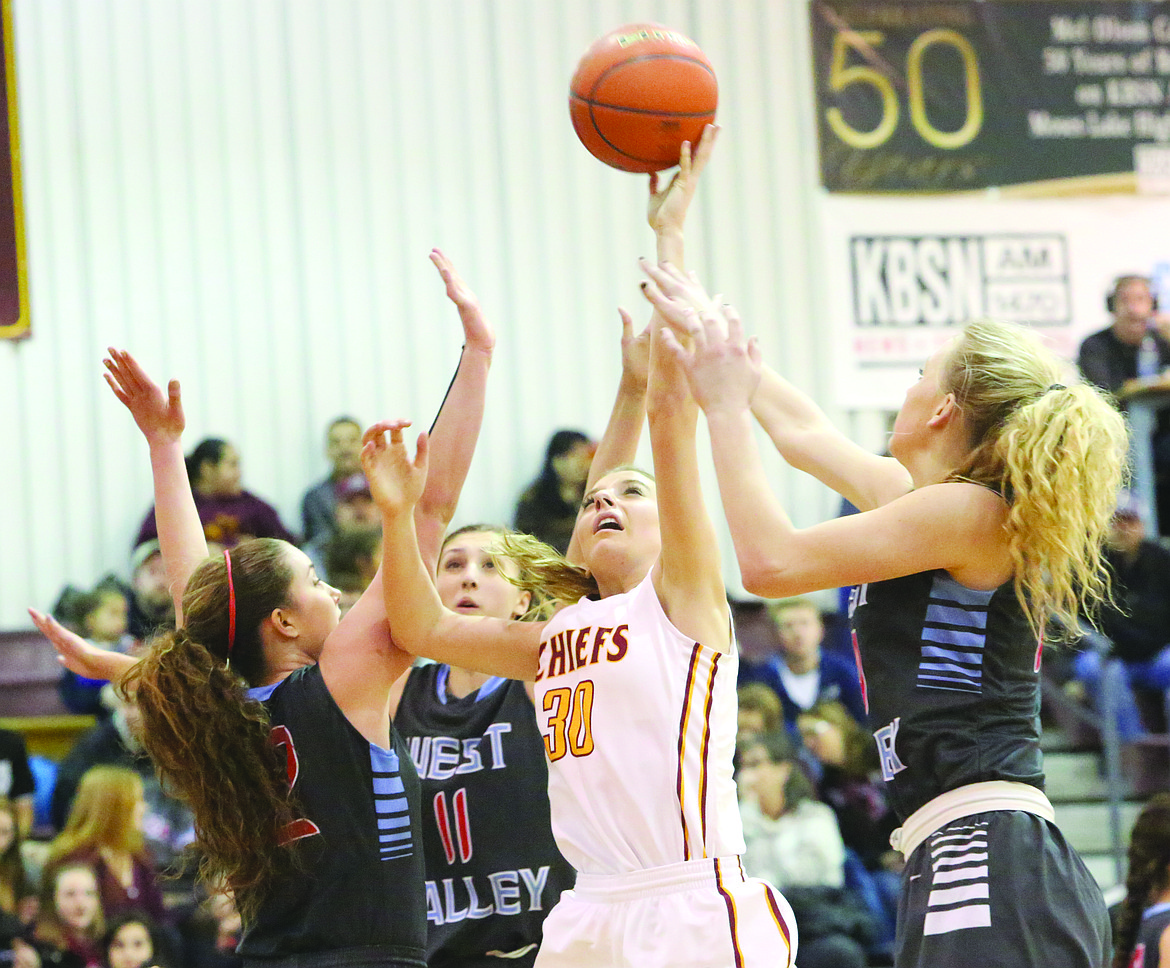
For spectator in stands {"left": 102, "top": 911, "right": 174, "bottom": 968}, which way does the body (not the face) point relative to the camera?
toward the camera

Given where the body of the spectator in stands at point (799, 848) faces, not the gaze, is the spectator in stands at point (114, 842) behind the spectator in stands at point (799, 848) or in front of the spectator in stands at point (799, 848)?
in front

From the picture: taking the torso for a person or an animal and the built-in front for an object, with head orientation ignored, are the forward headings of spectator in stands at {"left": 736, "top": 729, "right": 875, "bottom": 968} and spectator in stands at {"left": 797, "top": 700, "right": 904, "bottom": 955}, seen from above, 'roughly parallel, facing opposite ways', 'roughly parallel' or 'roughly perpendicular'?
roughly parallel

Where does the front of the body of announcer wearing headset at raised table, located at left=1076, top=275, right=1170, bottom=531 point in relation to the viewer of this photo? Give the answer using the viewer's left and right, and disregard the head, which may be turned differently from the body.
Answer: facing the viewer

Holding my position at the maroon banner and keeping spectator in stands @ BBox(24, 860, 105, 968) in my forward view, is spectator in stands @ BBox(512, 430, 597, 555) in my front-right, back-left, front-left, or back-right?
front-left

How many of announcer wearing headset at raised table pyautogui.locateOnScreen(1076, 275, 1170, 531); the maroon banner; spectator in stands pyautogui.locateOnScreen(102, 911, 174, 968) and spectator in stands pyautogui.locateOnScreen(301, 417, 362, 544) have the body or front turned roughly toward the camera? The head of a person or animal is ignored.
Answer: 4

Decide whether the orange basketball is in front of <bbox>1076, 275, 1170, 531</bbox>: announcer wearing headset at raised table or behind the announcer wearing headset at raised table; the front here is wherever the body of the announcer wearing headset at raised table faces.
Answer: in front
